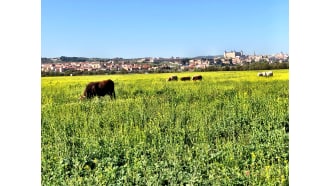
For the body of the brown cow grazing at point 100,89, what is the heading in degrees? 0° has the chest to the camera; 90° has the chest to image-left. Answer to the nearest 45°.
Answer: approximately 90°
